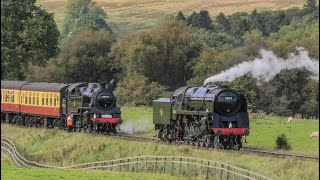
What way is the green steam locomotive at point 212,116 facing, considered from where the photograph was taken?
facing the viewer and to the right of the viewer

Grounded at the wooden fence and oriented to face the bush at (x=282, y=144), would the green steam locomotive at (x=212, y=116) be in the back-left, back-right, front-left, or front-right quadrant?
front-left

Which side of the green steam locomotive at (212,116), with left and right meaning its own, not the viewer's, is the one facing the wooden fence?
right

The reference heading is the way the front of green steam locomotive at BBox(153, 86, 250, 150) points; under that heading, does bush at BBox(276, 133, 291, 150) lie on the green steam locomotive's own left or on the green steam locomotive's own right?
on the green steam locomotive's own left
